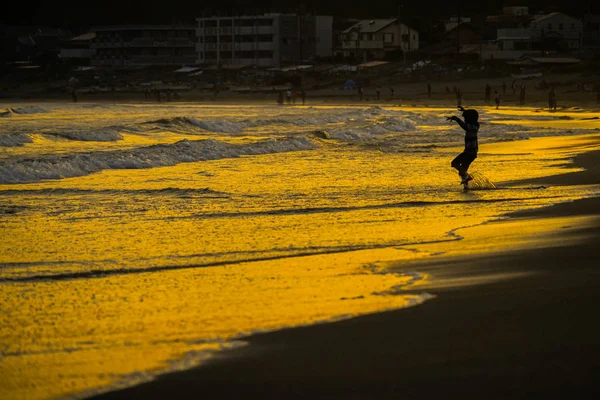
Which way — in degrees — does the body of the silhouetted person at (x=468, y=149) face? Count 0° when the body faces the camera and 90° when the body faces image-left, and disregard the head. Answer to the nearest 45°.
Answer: approximately 90°

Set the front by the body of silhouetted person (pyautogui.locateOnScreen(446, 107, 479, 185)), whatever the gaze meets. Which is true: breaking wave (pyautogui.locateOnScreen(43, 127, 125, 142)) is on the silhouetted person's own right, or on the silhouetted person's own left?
on the silhouetted person's own right

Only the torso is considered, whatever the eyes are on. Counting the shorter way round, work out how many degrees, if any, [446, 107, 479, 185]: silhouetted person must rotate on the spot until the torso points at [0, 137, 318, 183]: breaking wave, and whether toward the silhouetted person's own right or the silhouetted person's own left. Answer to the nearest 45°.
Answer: approximately 45° to the silhouetted person's own right
